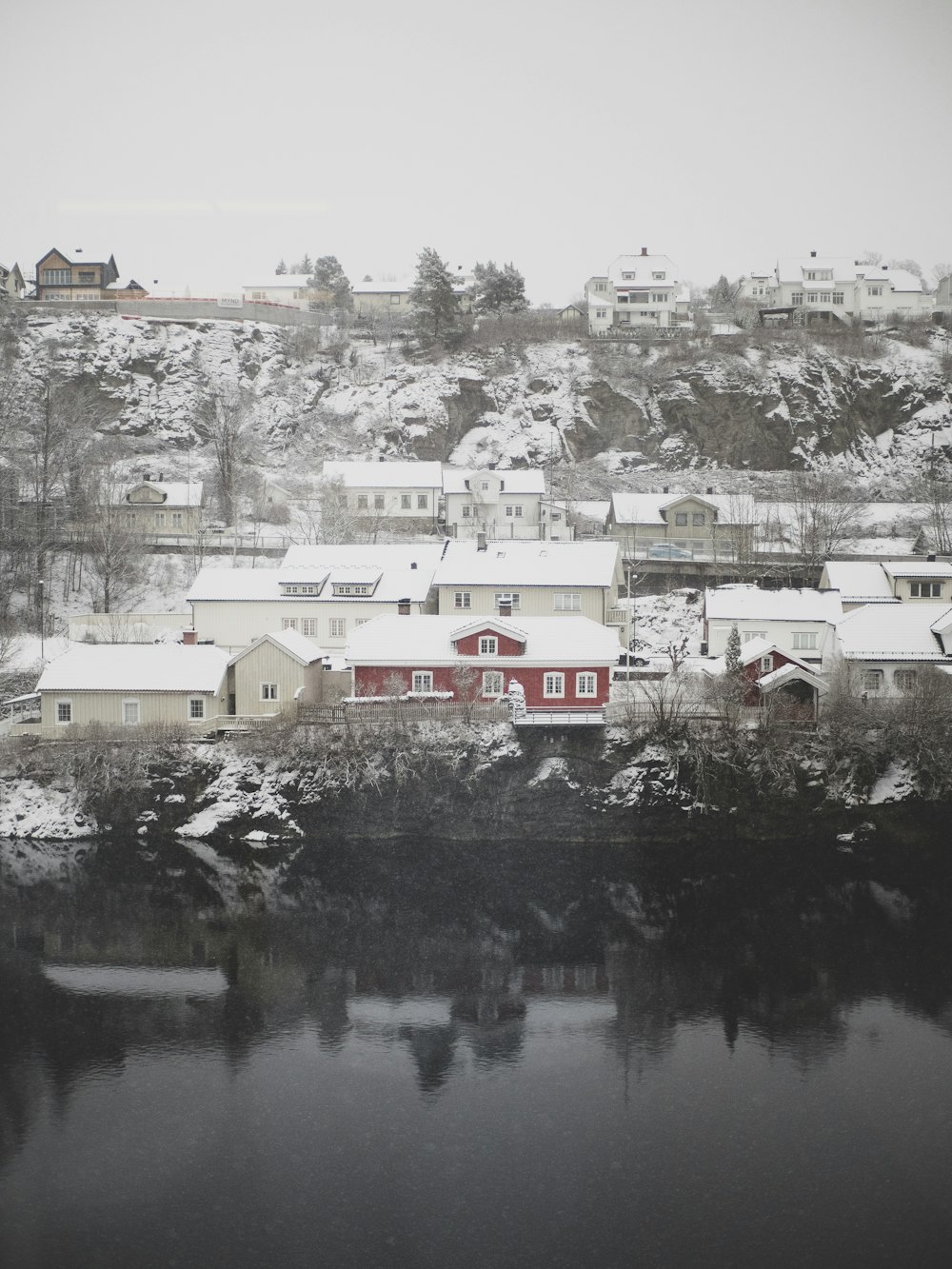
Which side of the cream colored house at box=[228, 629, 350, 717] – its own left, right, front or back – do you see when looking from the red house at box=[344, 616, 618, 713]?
left

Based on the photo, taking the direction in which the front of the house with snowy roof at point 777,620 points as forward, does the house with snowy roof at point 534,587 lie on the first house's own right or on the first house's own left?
on the first house's own right

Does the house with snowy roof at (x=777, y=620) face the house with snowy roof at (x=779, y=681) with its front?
yes
